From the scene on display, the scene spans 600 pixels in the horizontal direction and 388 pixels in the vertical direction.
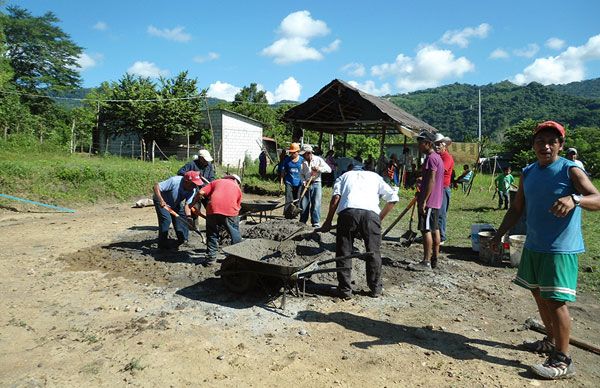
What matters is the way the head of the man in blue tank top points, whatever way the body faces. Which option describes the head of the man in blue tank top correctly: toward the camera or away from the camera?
toward the camera

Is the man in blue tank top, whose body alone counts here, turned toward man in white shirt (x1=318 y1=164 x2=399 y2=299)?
no

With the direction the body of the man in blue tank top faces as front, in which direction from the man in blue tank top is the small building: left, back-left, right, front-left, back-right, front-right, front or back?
right

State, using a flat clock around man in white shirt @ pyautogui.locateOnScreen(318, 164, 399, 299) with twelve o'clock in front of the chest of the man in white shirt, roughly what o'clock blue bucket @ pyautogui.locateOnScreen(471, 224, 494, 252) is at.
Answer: The blue bucket is roughly at 1 o'clock from the man in white shirt.

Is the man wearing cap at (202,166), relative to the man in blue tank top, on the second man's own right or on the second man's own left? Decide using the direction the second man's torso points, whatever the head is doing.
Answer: on the second man's own right

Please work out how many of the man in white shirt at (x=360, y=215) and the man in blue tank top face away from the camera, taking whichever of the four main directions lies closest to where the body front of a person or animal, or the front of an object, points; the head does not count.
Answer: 1

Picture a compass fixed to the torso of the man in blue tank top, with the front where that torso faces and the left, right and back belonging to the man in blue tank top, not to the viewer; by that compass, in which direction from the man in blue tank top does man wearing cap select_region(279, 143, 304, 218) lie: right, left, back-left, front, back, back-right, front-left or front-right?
right

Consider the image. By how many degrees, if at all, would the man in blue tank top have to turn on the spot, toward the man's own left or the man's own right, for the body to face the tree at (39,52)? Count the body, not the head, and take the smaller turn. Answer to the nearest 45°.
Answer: approximately 90° to the man's own right

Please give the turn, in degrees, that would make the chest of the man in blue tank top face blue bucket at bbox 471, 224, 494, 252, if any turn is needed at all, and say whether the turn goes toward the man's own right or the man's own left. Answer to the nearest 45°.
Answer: approximately 135° to the man's own right

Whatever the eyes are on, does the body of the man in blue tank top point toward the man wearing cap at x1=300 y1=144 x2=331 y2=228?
no

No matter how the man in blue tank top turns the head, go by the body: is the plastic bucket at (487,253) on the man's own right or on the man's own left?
on the man's own right

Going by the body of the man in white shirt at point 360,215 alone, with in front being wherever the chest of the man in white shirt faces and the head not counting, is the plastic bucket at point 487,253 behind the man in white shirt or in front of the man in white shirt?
in front

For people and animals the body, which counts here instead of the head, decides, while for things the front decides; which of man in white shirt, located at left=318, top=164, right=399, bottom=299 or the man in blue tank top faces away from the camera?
the man in white shirt

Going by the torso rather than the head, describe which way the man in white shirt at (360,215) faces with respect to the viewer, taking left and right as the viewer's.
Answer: facing away from the viewer

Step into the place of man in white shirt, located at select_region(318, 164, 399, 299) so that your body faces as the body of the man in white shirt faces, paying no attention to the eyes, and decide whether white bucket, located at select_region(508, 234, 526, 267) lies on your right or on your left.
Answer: on your right

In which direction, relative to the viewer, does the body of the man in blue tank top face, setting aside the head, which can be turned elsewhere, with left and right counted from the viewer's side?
facing the viewer and to the left of the viewer
